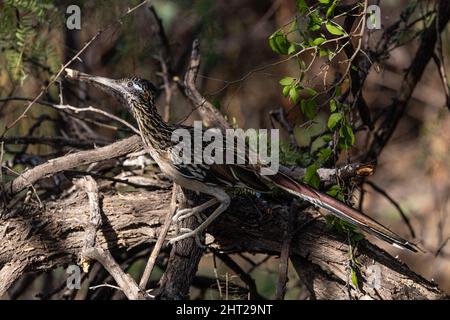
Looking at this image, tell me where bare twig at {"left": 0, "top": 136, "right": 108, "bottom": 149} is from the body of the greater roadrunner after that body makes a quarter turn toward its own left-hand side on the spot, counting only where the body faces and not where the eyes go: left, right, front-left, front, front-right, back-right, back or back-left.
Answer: back-right

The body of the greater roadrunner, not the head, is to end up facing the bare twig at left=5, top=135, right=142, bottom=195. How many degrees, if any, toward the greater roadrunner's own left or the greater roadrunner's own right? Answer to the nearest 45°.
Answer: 0° — it already faces it

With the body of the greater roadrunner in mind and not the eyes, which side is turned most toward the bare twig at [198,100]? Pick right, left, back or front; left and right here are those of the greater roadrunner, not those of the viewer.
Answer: right

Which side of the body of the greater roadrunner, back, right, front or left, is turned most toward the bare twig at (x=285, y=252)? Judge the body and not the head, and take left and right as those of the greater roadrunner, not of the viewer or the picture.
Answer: back

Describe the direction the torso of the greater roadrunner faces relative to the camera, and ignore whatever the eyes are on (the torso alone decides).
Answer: to the viewer's left
